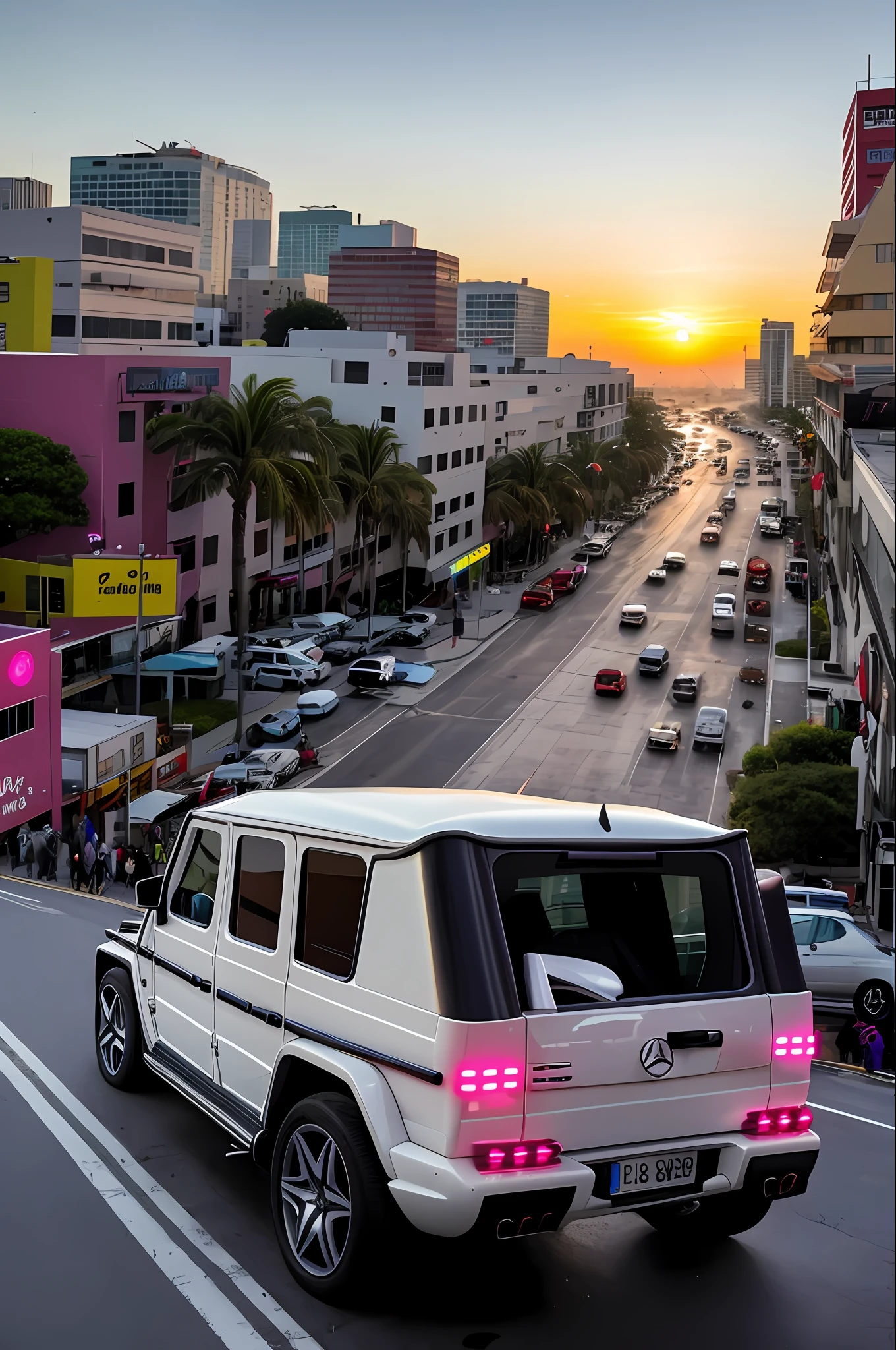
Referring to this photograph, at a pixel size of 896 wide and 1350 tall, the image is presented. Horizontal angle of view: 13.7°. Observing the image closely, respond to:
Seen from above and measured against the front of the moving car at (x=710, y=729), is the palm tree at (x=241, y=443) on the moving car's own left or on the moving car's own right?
on the moving car's own left

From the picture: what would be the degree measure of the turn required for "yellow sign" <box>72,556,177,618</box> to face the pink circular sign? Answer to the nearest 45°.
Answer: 0° — it already faces it

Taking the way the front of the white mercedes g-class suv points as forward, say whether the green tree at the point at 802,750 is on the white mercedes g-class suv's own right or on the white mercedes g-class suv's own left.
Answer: on the white mercedes g-class suv's own right

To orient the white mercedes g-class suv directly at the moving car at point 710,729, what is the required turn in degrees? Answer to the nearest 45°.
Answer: approximately 45° to its right

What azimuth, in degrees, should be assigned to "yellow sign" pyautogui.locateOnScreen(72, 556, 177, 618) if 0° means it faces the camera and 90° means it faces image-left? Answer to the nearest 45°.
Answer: approximately 0°

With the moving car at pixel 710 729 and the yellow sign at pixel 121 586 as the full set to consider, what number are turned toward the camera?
2
